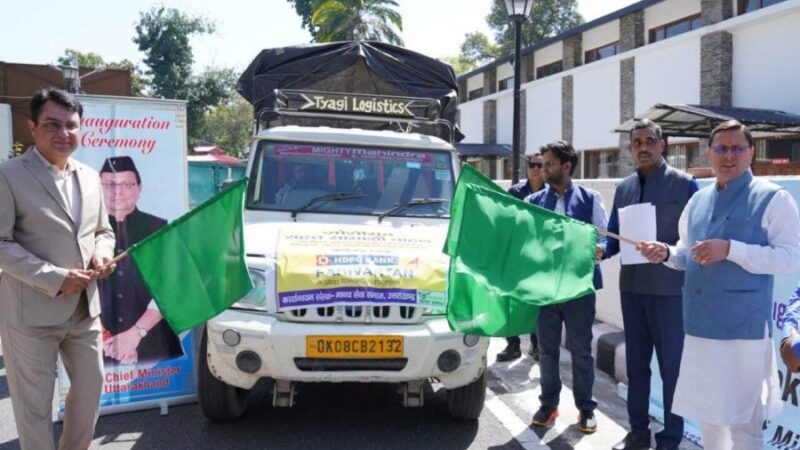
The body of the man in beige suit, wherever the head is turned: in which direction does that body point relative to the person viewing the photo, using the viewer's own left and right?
facing the viewer and to the right of the viewer

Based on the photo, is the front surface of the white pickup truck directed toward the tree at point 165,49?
no

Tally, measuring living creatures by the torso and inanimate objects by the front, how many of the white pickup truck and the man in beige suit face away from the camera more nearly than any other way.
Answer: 0

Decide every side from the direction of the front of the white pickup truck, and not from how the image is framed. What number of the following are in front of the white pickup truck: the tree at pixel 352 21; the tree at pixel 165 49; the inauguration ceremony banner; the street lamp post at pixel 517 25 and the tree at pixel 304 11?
0

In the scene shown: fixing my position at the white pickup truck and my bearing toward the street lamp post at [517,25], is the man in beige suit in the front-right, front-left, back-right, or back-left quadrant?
back-left

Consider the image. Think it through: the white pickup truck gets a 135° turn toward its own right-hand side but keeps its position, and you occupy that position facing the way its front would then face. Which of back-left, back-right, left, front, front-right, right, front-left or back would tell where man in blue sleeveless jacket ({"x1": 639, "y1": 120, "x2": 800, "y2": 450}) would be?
back

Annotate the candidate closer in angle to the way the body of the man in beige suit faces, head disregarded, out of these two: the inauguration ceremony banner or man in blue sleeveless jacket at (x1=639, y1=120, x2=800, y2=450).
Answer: the man in blue sleeveless jacket

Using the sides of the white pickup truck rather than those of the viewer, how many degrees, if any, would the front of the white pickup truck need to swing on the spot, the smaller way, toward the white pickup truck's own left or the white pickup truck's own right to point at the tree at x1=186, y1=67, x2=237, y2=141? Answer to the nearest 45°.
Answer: approximately 180°

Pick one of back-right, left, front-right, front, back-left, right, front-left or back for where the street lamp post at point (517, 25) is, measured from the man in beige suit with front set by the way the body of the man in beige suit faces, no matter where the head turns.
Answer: left

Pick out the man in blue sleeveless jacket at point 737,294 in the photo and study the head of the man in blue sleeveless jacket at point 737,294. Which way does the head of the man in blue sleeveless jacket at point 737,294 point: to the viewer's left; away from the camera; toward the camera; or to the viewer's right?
toward the camera

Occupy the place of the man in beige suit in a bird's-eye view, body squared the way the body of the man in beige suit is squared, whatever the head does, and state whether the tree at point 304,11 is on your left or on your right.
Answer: on your left

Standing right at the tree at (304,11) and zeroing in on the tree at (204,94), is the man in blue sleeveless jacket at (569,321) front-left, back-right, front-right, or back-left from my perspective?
back-left

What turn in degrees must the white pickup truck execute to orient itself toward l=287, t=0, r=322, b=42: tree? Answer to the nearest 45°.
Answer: approximately 180°

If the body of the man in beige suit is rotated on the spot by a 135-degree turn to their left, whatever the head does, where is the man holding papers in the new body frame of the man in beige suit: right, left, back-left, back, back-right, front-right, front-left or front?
right

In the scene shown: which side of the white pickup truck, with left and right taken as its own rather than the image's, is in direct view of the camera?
front
